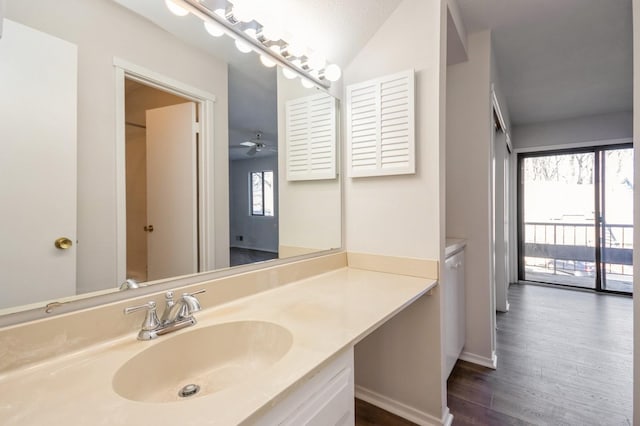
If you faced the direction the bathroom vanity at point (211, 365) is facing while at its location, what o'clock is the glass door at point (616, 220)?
The glass door is roughly at 10 o'clock from the bathroom vanity.

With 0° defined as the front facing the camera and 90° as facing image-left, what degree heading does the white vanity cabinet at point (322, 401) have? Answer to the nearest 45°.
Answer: approximately 315°

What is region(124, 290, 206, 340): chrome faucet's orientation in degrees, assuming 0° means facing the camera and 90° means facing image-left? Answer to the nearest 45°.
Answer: approximately 315°
